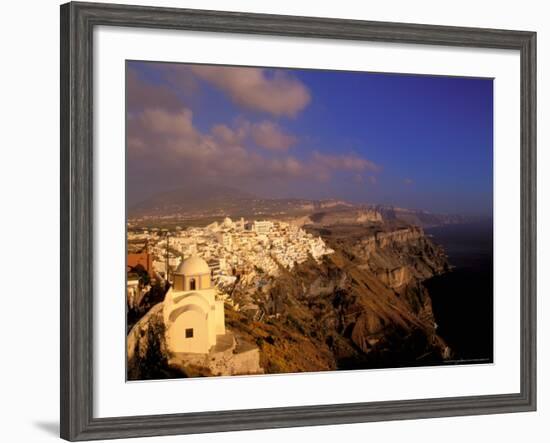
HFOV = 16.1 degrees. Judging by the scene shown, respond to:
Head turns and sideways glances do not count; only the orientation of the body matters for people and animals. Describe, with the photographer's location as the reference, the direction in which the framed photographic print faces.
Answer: facing the viewer and to the right of the viewer
